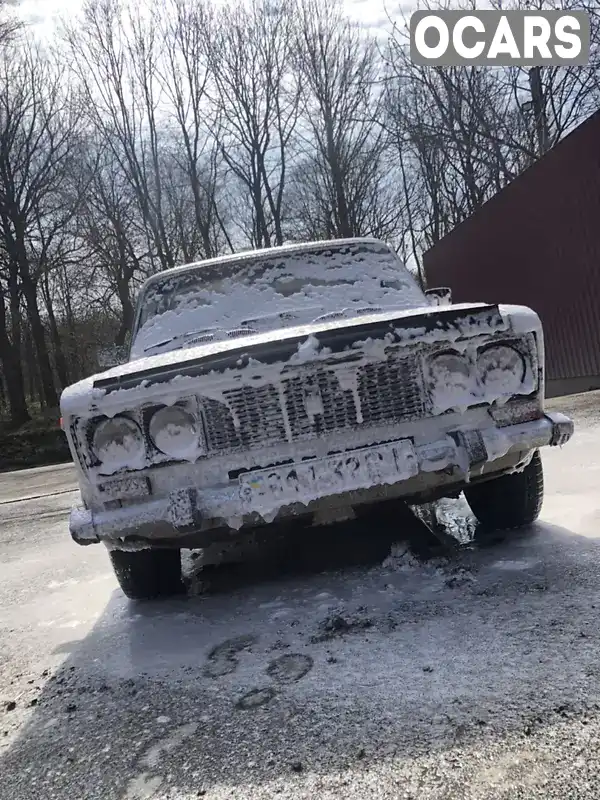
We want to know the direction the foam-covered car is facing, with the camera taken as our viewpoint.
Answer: facing the viewer
